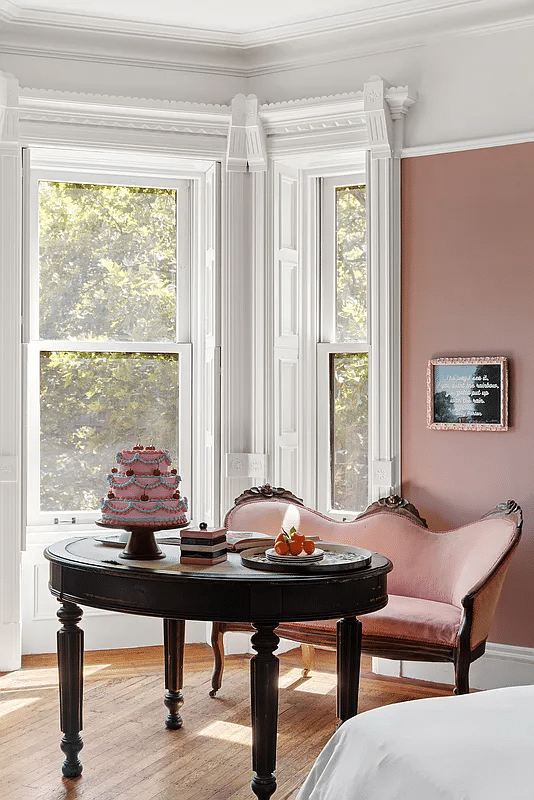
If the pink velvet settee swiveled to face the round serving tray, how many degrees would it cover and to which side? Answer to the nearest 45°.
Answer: approximately 45° to its left

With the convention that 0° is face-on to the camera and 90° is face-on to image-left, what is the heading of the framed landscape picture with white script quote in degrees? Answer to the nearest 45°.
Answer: approximately 0°

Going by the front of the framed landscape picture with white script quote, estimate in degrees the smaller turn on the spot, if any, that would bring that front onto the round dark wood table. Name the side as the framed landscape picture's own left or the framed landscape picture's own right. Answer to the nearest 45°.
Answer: approximately 45° to the framed landscape picture's own right

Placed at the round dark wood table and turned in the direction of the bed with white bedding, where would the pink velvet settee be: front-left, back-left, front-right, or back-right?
back-left

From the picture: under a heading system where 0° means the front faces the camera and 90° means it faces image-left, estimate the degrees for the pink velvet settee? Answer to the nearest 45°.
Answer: approximately 45°

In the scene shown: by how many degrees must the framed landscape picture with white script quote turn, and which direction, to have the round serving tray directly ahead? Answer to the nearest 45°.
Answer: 0° — it already faces it

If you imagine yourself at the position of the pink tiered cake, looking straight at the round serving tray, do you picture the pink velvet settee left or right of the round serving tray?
left

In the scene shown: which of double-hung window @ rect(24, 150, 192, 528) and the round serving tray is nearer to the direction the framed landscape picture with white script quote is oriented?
the round serving tray

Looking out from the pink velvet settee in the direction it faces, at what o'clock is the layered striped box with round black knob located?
The layered striped box with round black knob is roughly at 12 o'clock from the pink velvet settee.

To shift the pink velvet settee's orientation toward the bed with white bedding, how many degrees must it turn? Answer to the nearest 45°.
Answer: approximately 45° to its left
